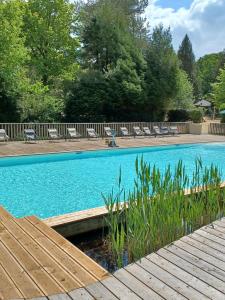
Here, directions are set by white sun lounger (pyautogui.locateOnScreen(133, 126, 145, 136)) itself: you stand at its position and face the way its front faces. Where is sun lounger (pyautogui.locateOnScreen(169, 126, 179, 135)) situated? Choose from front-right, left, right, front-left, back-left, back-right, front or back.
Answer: left

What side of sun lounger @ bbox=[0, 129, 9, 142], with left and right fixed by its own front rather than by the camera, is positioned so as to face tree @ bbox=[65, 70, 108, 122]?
left

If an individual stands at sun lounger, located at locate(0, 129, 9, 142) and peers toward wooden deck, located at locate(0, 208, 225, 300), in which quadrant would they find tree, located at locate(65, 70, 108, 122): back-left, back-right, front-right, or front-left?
back-left

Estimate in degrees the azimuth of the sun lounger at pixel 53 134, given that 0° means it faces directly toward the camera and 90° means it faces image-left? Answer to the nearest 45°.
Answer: approximately 315°

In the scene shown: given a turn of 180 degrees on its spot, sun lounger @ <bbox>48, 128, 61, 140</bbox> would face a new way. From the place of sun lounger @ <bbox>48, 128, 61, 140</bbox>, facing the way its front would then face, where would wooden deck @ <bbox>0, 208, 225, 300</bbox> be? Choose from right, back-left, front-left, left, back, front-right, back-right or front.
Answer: back-left

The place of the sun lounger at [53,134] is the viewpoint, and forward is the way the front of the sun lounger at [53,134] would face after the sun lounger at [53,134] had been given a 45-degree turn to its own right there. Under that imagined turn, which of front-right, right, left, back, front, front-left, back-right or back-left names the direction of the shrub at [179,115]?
back-left

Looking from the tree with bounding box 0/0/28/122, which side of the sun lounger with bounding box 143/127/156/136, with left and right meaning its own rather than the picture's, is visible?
right

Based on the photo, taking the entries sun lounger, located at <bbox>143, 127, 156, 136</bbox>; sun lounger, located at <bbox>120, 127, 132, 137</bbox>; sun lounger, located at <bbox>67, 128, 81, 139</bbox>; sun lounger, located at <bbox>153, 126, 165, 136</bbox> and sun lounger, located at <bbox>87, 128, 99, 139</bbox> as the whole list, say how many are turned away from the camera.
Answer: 0

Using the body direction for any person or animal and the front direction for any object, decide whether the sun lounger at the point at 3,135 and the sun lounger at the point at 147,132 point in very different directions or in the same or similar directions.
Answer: same or similar directions

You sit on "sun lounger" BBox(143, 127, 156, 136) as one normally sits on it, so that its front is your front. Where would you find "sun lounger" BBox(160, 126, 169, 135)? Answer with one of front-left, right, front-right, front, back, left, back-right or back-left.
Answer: left

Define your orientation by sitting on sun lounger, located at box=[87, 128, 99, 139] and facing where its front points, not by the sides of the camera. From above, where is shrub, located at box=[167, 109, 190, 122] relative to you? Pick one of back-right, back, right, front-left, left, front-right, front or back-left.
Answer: left

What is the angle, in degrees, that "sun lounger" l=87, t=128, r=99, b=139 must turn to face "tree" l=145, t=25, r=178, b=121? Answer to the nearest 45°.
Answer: approximately 90° to its left

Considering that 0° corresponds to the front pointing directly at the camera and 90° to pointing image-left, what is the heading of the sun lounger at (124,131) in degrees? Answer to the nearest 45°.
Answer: approximately 315°

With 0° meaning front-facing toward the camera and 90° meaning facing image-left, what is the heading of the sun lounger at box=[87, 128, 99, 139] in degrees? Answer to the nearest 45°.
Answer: approximately 315°

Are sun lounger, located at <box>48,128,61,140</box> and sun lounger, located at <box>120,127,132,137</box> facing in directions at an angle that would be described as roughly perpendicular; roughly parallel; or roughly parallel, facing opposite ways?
roughly parallel

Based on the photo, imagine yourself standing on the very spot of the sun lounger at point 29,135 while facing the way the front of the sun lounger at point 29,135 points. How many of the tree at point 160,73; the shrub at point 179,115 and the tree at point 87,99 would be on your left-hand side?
3

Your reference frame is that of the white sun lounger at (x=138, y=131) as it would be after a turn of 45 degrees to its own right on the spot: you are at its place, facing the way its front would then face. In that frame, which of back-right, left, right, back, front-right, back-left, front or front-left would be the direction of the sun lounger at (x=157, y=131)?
back-left

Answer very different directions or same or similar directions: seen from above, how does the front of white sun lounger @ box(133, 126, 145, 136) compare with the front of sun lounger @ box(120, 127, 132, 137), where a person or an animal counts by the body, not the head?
same or similar directions

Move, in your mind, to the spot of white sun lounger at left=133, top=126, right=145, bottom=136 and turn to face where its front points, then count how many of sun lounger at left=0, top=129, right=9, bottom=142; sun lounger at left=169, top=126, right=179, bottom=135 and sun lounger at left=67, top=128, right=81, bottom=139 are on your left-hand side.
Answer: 1

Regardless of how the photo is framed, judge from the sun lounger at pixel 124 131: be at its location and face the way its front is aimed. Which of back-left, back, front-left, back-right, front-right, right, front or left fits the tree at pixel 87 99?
back

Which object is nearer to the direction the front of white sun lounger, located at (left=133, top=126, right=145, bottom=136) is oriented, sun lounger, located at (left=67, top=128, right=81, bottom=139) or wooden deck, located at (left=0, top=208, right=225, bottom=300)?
the wooden deck
